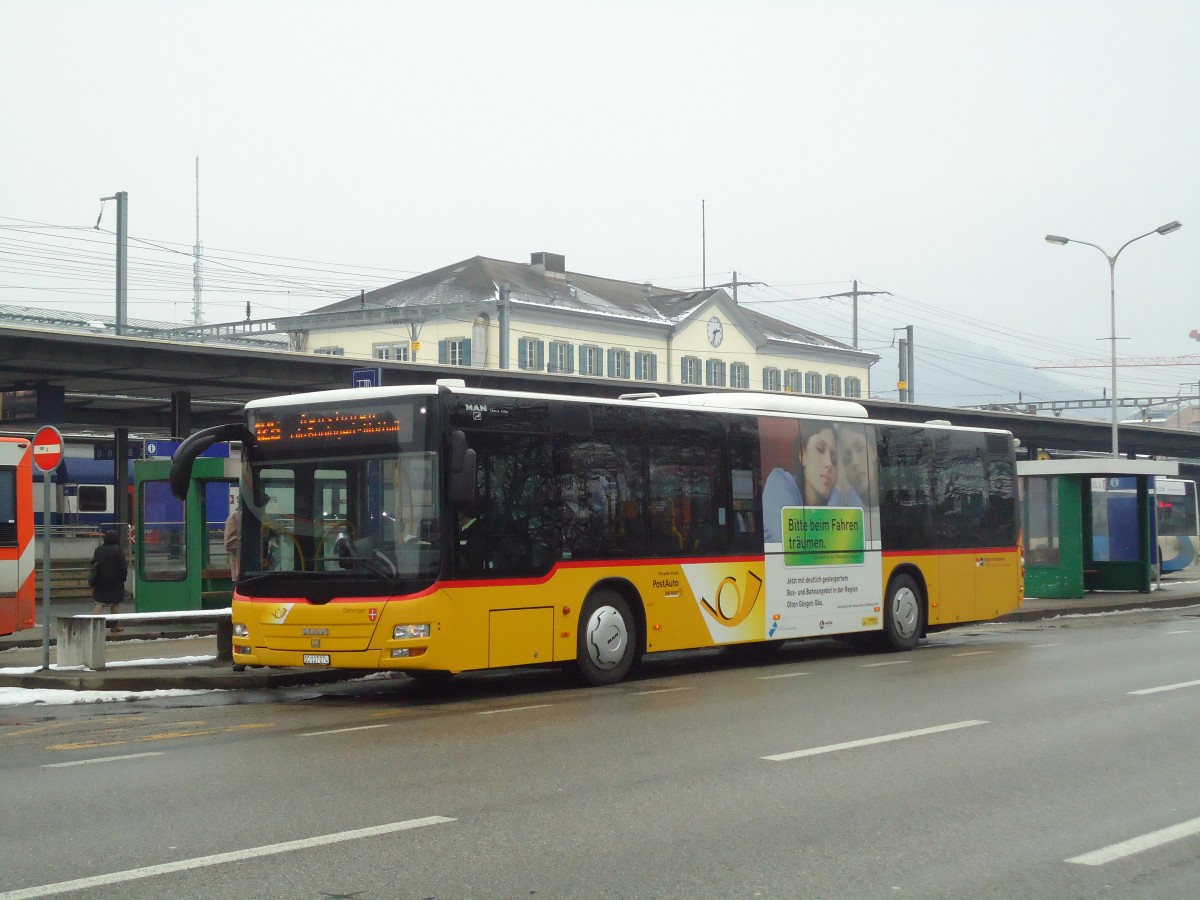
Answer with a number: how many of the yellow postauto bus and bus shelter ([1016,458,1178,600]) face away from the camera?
0

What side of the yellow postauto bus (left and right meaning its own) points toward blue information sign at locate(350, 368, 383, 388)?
right

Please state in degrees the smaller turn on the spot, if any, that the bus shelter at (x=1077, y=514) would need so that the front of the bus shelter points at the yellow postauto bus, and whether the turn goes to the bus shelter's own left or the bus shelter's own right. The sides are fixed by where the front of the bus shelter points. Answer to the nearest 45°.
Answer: approximately 45° to the bus shelter's own right

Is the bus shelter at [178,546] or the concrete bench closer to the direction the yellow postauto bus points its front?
the concrete bench

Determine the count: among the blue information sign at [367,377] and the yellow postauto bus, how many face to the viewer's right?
0

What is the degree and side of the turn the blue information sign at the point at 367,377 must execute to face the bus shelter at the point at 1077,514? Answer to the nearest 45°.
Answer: approximately 135° to its left

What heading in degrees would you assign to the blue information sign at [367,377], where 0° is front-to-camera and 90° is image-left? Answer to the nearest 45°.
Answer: approximately 0°

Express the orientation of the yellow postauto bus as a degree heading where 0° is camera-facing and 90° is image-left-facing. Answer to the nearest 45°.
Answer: approximately 45°

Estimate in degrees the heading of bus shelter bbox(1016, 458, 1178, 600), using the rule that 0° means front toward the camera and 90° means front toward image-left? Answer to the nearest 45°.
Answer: approximately 315°

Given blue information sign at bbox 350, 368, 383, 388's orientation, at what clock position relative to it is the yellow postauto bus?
The yellow postauto bus is roughly at 11 o'clock from the blue information sign.

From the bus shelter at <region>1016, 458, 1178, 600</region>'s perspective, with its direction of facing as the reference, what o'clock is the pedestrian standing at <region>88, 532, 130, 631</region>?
The pedestrian standing is roughly at 3 o'clock from the bus shelter.
